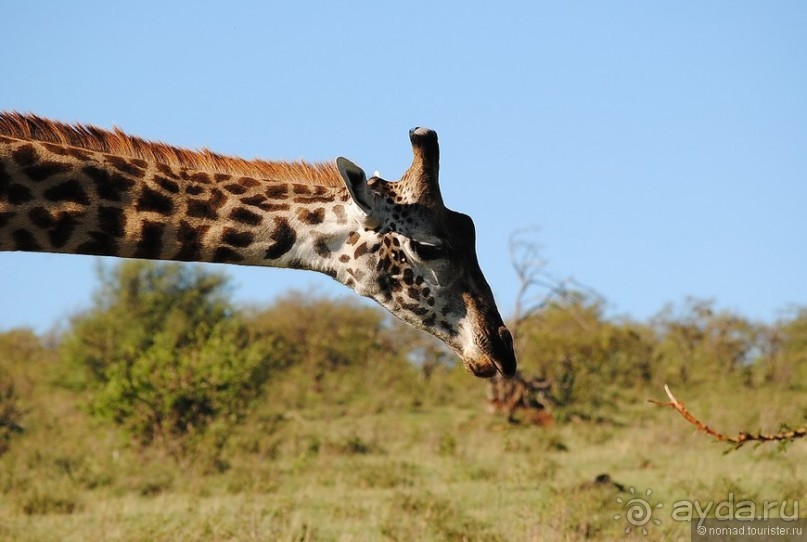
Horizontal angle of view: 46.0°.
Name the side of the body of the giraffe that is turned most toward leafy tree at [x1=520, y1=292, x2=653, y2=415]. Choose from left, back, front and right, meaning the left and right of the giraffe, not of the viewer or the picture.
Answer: left

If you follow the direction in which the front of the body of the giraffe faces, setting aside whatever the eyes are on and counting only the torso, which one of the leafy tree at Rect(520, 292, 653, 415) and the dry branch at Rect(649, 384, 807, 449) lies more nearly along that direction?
the dry branch

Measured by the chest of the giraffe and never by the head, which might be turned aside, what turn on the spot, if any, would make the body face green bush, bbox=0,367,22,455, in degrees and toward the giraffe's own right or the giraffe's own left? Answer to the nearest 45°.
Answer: approximately 90° to the giraffe's own left

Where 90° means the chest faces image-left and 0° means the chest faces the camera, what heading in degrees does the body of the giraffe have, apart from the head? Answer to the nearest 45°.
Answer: approximately 270°

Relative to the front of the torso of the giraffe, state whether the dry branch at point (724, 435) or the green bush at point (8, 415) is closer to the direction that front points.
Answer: the dry branch

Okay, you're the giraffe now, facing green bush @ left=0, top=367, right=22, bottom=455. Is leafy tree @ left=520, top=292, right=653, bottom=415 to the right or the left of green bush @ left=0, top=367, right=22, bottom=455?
right
